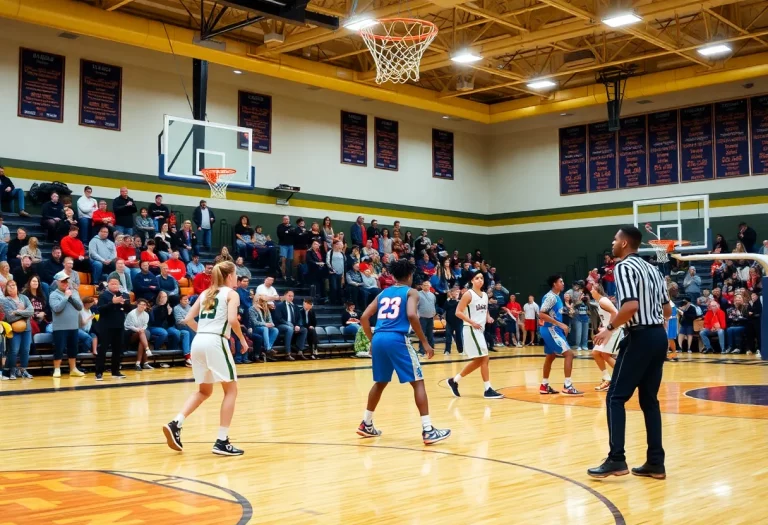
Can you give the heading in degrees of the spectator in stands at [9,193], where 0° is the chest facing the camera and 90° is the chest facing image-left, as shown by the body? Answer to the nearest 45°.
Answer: approximately 315°

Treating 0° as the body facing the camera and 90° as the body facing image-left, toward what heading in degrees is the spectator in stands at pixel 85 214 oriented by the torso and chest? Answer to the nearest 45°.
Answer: approximately 315°

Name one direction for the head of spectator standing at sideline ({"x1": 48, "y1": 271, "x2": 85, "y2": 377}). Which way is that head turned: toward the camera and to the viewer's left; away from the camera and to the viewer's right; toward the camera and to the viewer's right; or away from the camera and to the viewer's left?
toward the camera and to the viewer's right

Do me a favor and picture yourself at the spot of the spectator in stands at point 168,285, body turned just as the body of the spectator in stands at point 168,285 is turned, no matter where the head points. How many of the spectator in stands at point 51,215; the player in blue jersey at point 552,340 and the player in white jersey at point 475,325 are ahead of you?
2

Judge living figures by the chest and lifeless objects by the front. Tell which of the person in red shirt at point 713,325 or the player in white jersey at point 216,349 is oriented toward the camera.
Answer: the person in red shirt

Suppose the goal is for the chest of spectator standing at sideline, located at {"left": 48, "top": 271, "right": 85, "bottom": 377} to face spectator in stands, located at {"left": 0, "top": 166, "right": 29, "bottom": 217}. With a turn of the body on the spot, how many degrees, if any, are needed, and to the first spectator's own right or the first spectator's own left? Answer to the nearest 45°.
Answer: approximately 135° to the first spectator's own left

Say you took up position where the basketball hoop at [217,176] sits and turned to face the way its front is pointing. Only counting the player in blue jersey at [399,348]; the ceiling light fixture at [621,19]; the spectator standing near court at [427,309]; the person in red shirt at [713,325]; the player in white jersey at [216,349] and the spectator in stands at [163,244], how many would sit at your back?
1

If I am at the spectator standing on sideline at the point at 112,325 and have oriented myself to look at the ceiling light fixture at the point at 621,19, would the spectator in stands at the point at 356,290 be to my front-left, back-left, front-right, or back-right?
front-left

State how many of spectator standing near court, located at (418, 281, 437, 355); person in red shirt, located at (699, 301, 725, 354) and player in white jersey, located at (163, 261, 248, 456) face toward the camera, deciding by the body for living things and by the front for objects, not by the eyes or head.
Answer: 2

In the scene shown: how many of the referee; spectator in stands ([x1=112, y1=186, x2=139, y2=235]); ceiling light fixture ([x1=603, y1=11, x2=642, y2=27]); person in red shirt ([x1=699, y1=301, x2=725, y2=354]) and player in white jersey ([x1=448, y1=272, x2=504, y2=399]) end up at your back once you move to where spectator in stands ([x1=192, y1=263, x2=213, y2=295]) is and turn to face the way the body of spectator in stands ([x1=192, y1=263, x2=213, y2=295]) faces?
1

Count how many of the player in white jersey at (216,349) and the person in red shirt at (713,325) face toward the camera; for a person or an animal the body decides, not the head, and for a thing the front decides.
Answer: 1

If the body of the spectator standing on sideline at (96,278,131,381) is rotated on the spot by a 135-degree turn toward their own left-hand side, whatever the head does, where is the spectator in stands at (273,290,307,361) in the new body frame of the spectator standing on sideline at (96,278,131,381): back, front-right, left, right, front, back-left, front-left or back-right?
front-right

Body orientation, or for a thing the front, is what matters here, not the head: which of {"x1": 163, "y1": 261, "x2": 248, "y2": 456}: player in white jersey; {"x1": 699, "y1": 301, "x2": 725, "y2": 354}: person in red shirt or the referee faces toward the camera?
the person in red shirt

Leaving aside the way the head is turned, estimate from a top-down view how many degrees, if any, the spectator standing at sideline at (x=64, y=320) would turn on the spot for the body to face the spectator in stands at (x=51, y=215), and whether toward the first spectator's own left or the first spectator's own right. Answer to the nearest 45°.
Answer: approximately 135° to the first spectator's own left

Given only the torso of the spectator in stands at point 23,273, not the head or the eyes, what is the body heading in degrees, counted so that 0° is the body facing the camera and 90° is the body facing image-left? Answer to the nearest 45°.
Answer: approximately 315°

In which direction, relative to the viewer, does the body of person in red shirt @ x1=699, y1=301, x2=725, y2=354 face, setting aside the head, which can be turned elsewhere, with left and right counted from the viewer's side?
facing the viewer

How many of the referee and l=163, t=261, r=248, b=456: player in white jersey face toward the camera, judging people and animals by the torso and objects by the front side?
0

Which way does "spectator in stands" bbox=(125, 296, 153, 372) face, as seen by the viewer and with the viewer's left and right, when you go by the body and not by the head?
facing the viewer and to the right of the viewer

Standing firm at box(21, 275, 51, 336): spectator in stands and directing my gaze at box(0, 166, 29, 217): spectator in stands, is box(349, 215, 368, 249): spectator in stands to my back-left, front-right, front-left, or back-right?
front-right
